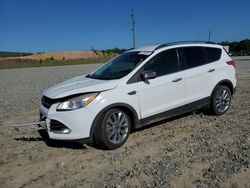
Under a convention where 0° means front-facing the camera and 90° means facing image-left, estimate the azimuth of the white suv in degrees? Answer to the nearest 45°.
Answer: approximately 45°
